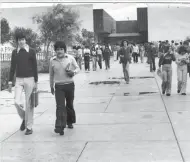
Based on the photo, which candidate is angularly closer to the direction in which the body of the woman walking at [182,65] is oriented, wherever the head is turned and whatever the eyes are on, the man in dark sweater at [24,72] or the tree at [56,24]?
the man in dark sweater

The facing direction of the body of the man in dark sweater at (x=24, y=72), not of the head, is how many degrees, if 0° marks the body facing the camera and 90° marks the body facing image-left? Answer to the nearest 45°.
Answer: approximately 0°

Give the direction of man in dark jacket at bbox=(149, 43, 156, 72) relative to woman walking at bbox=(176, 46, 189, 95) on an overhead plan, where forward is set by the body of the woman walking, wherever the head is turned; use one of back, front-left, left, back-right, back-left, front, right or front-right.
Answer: back

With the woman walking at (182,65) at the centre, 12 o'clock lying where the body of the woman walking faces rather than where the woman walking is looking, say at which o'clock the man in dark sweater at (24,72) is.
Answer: The man in dark sweater is roughly at 1 o'clock from the woman walking.

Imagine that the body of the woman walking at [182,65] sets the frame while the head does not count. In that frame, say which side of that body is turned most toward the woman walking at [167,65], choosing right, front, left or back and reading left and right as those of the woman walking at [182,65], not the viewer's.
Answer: right

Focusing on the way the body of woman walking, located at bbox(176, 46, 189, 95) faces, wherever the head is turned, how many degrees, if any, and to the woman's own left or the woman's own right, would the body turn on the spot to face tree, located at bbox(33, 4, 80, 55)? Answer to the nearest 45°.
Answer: approximately 135° to the woman's own right

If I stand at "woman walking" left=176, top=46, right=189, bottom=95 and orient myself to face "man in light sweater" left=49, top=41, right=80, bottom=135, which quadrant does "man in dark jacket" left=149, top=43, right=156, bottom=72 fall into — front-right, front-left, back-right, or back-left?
back-right

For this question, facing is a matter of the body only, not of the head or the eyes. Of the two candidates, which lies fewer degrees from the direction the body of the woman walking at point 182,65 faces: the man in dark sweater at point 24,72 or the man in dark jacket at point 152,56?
the man in dark sweater

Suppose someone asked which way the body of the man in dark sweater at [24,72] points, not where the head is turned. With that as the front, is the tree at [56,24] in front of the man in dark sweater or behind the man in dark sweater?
behind

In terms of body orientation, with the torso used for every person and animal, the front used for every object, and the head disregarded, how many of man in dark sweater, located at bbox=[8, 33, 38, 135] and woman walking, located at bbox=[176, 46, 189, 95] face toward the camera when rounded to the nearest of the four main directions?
2

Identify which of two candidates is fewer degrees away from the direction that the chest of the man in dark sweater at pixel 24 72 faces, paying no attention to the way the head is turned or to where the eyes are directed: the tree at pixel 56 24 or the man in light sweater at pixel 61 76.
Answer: the man in light sweater
